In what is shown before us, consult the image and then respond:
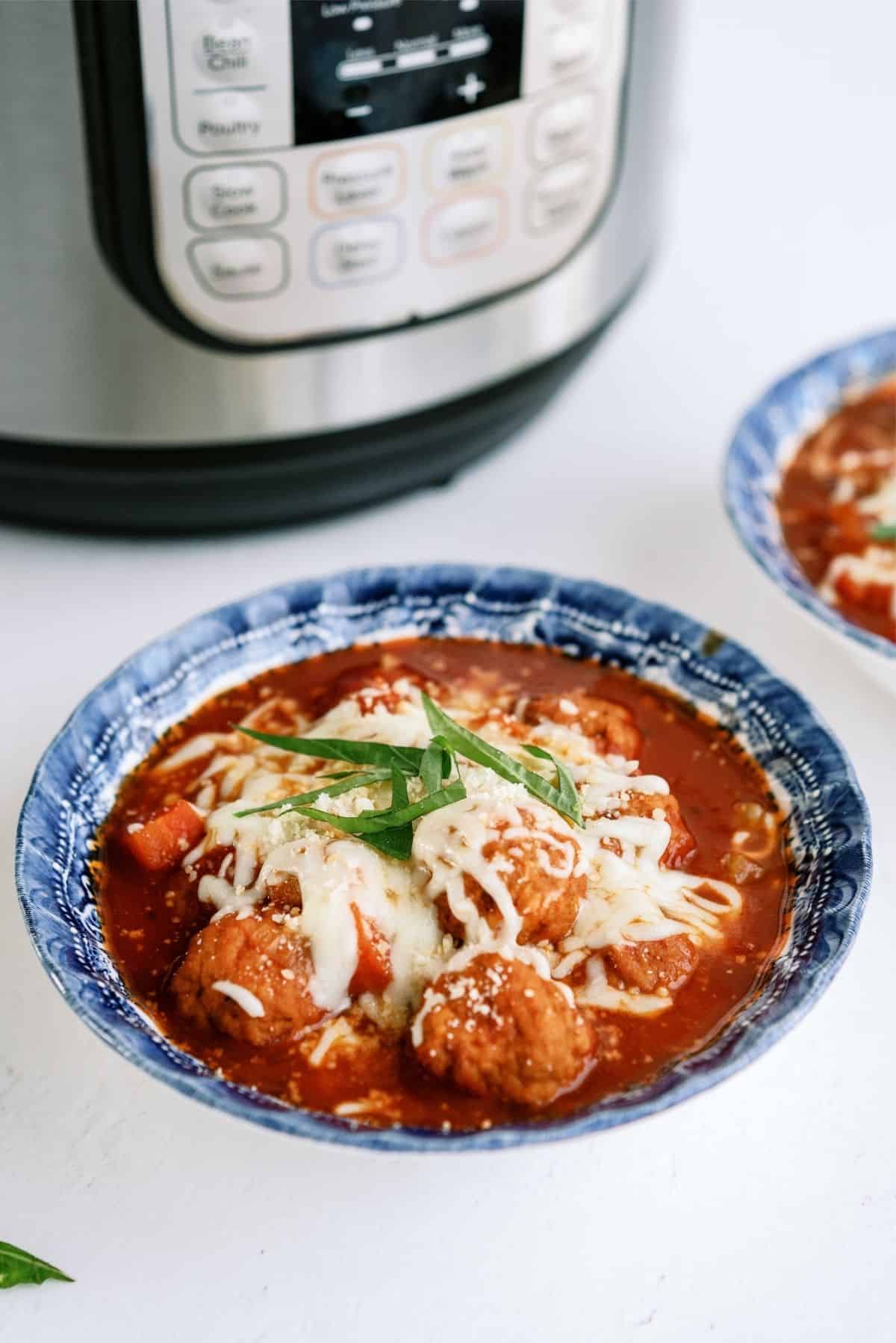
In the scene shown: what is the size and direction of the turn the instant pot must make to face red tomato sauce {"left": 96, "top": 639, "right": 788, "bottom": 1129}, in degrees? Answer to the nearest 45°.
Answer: approximately 45° to its right

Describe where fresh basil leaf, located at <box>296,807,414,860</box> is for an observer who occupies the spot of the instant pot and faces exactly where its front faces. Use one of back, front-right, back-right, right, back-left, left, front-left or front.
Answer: front-right

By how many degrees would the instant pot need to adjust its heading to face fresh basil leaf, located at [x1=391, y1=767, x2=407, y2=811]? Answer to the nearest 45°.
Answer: approximately 45° to its right

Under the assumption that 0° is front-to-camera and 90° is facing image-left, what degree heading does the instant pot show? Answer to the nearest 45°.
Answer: approximately 315°

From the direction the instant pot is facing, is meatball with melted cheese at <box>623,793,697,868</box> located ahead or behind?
ahead

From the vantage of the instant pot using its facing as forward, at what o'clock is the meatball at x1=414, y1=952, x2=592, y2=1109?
The meatball is roughly at 1 o'clock from the instant pot.
